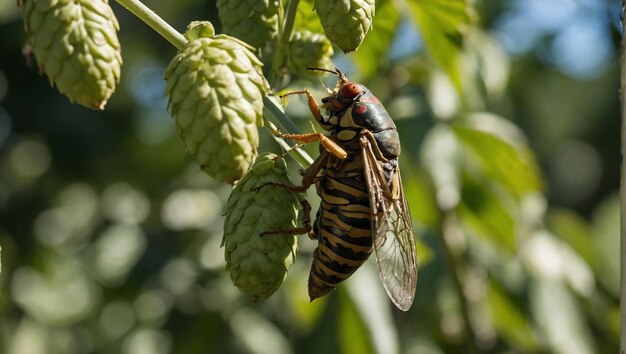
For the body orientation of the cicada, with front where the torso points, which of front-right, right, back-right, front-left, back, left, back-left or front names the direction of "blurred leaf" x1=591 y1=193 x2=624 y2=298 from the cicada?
back-right

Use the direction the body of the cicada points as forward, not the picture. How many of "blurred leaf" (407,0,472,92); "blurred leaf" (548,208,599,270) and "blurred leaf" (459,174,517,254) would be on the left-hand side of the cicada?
0

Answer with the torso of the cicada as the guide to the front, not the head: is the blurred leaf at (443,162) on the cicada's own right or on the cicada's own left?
on the cicada's own right

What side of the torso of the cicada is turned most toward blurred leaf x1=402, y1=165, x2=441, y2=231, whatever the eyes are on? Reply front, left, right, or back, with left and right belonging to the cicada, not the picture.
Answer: right
